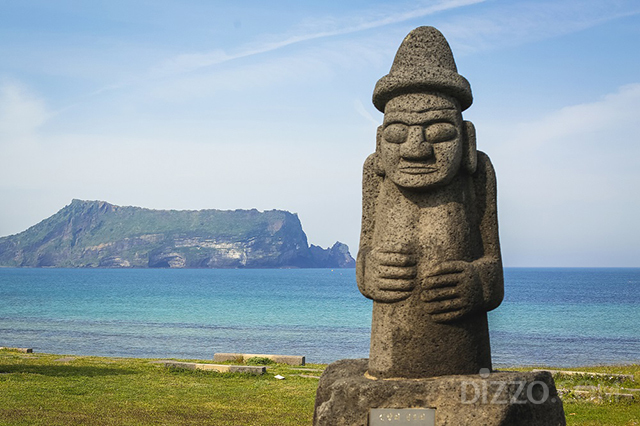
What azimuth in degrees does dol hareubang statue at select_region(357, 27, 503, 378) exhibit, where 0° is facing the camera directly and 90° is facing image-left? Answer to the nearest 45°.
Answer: approximately 0°
